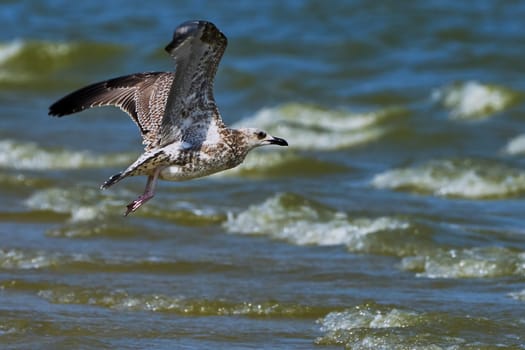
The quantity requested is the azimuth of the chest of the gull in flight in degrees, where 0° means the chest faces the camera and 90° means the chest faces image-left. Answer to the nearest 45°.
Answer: approximately 270°
